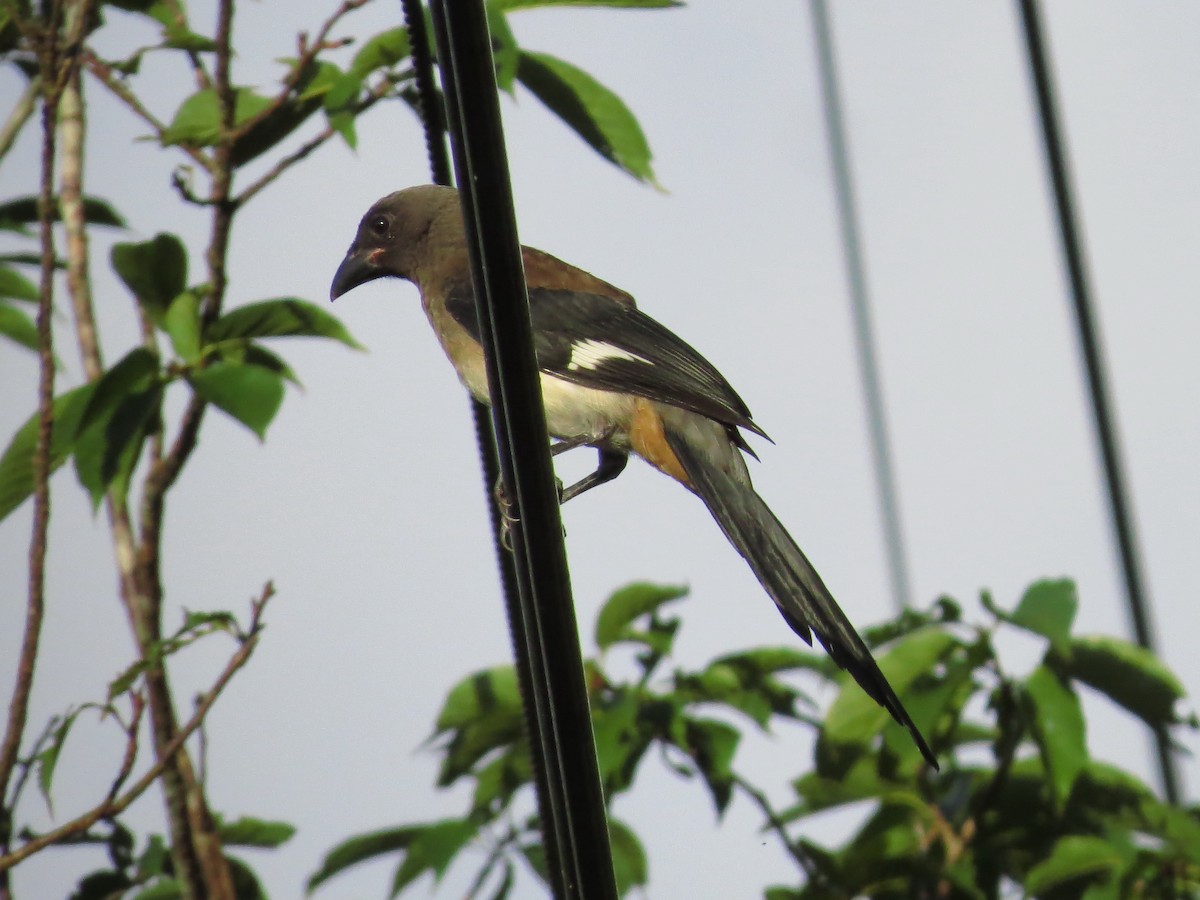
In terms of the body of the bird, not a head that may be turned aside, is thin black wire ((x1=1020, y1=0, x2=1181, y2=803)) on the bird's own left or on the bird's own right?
on the bird's own right

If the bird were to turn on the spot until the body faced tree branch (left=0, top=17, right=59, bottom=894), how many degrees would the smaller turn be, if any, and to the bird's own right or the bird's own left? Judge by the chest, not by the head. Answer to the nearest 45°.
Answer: approximately 45° to the bird's own left

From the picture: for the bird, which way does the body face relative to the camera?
to the viewer's left

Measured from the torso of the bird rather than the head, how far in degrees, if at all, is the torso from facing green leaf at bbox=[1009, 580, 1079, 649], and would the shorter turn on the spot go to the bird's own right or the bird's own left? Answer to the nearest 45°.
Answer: approximately 180°

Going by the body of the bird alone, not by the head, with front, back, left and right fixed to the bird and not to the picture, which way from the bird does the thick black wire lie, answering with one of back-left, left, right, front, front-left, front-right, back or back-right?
left

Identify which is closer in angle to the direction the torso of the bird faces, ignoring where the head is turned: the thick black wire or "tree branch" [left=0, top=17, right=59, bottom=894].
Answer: the tree branch

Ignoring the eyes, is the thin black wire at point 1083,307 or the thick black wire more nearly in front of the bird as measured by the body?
the thick black wire

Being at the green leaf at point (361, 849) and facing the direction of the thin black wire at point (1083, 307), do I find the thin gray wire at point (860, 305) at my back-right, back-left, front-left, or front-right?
front-left
